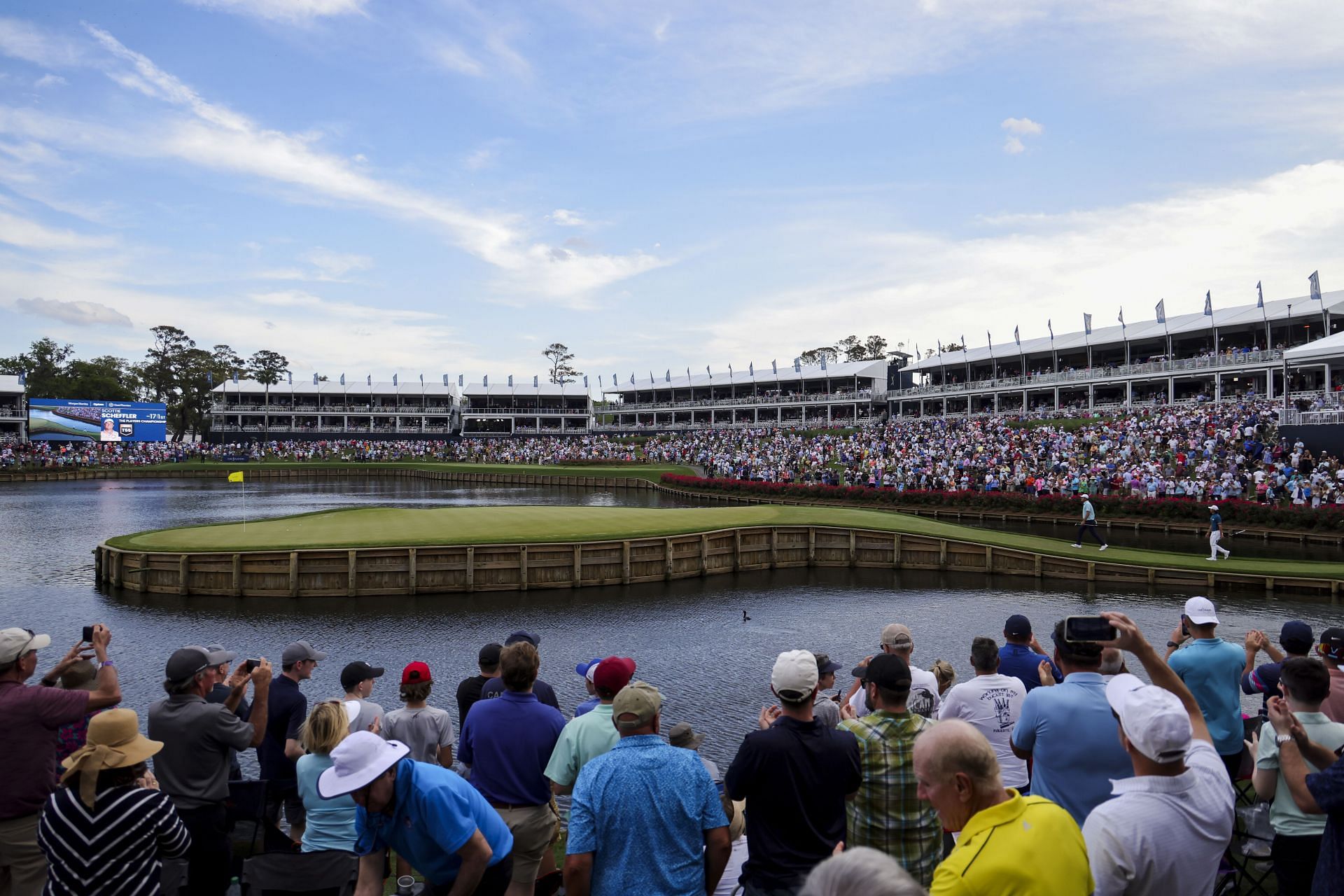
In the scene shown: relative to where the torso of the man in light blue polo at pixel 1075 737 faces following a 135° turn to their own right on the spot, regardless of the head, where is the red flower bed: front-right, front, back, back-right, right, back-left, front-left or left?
back-left

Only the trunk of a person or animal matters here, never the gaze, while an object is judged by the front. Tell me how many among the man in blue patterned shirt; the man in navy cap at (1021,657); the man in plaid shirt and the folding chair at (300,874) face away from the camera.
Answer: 4

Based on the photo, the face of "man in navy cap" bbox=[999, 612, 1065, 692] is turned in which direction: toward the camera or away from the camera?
away from the camera

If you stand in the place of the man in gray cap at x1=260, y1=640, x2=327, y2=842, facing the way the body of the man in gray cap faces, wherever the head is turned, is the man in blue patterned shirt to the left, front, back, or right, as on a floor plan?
right

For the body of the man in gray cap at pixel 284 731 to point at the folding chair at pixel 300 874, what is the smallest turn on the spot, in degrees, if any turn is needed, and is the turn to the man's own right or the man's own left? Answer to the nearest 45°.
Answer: approximately 135° to the man's own right

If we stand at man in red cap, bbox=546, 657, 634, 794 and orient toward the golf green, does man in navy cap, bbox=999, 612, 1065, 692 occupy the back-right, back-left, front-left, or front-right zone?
front-right

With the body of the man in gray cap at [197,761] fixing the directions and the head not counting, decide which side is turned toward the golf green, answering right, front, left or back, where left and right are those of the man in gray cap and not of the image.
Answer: front

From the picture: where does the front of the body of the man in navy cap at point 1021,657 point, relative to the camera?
away from the camera

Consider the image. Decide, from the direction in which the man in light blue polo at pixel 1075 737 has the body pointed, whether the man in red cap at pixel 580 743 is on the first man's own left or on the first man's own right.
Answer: on the first man's own left

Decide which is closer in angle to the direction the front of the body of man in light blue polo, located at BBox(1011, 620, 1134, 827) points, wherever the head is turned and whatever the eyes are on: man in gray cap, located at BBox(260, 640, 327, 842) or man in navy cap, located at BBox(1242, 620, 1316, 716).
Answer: the man in navy cap

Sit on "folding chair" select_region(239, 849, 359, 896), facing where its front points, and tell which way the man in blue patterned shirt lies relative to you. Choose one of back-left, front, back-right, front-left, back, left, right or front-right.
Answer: back-right

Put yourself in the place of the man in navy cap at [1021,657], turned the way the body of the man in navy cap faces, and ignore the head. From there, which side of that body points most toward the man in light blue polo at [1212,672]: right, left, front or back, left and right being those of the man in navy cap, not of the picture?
right

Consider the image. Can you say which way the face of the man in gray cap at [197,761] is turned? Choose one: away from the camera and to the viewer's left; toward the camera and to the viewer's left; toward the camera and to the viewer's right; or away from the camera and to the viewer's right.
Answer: away from the camera and to the viewer's right

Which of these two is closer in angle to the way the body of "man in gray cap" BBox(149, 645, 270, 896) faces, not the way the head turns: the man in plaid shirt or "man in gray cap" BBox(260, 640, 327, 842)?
the man in gray cap
